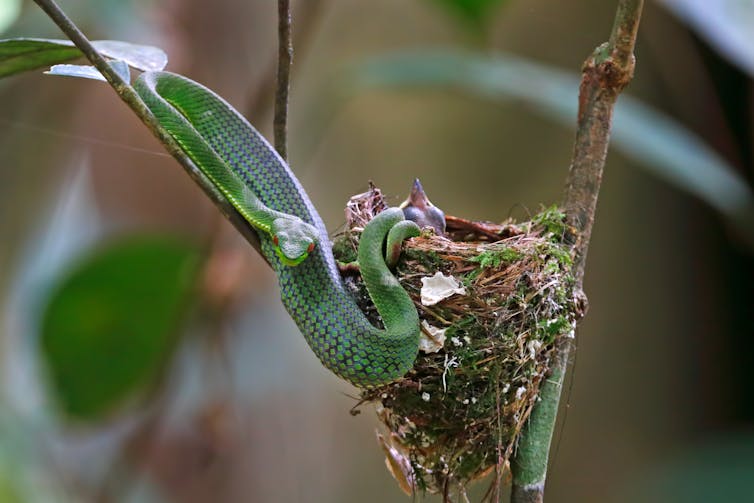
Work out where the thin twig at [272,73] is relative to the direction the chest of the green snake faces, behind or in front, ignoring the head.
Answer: behind

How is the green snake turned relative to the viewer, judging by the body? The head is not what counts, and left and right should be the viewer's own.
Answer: facing the viewer
